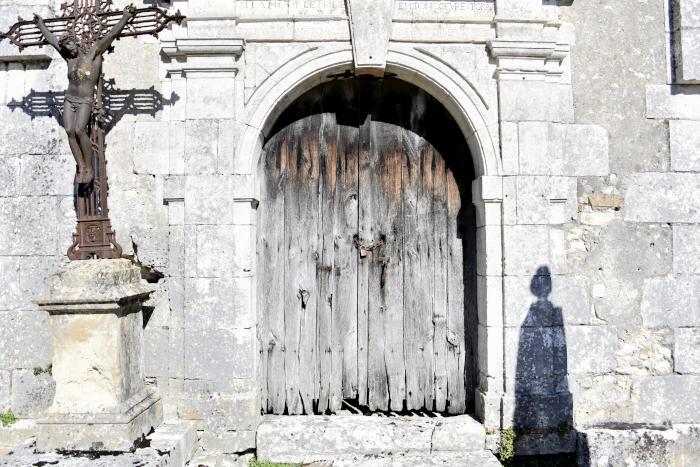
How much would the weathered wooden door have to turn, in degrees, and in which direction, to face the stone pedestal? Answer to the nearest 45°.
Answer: approximately 45° to its right

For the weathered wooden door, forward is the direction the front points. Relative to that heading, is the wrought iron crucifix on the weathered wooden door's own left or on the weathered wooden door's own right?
on the weathered wooden door's own right

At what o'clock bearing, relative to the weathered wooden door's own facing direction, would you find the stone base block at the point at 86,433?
The stone base block is roughly at 2 o'clock from the weathered wooden door.

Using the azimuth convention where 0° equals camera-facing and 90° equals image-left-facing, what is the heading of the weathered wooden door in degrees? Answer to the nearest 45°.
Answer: approximately 0°
